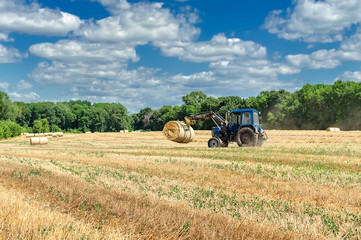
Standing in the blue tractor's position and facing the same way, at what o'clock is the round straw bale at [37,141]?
The round straw bale is roughly at 1 o'clock from the blue tractor.

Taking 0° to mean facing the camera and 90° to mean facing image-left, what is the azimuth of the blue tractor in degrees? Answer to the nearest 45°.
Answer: approximately 90°

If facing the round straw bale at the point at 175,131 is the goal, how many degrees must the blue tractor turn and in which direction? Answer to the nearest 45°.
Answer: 0° — it already faces it
